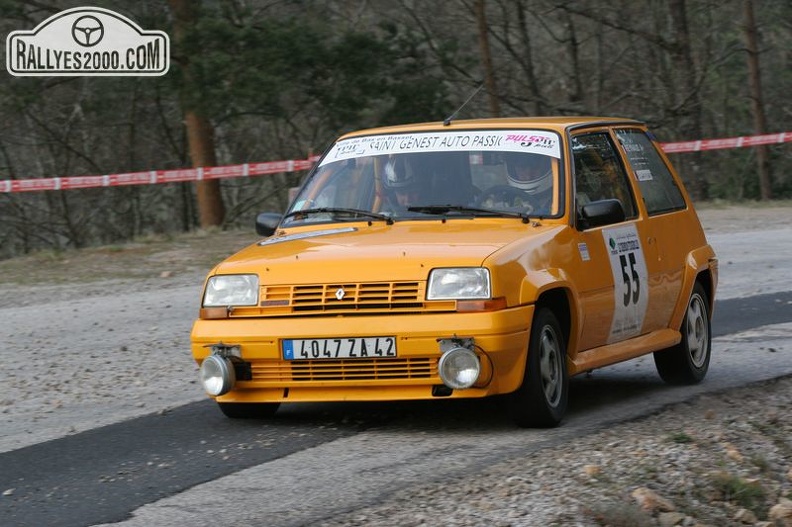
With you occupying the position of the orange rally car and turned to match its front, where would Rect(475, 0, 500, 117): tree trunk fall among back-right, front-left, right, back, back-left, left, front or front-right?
back-right

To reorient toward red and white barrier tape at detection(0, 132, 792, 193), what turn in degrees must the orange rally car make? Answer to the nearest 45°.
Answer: approximately 135° to its right

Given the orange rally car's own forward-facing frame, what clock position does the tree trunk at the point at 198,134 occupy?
The tree trunk is roughly at 4 o'clock from the orange rally car.

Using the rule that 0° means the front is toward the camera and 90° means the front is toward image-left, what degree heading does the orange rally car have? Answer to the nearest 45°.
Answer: approximately 45°

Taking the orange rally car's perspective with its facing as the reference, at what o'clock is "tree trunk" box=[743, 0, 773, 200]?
The tree trunk is roughly at 5 o'clock from the orange rally car.

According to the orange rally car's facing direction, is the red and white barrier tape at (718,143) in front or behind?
behind

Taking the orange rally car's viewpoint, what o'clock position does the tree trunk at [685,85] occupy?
The tree trunk is roughly at 5 o'clock from the orange rally car.
